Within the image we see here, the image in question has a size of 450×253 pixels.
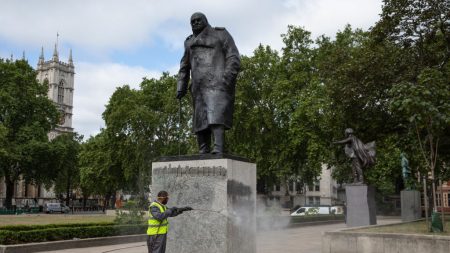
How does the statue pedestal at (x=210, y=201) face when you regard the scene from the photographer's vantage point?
facing the viewer and to the left of the viewer

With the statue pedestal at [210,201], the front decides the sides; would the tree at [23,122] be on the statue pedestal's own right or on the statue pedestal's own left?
on the statue pedestal's own right

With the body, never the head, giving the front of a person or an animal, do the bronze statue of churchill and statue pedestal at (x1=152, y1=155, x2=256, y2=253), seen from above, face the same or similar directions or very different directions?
same or similar directions

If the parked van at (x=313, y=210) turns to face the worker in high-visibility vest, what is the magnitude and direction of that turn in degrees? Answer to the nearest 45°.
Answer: approximately 90° to its left

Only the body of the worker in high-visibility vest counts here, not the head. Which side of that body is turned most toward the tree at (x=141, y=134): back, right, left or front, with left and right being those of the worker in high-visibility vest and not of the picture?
left

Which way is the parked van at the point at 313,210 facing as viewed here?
to the viewer's left

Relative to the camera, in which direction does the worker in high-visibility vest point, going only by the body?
to the viewer's right

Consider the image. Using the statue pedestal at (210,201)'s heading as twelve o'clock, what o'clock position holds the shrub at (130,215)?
The shrub is roughly at 4 o'clock from the statue pedestal.

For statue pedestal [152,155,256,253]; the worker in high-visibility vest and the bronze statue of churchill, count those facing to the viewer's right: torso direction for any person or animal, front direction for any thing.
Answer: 1
